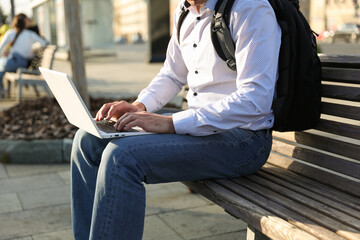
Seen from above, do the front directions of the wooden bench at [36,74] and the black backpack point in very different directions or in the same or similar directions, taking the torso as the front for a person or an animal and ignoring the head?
very different directions

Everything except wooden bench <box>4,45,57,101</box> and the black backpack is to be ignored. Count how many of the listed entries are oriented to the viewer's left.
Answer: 1

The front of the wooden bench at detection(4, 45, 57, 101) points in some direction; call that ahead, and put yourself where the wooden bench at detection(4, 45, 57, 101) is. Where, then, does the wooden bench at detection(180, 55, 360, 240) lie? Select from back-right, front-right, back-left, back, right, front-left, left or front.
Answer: left

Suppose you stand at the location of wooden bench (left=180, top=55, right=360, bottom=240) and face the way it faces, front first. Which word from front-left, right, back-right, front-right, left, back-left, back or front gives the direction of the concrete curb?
right

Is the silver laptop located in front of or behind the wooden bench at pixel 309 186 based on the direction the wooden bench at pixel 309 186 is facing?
in front

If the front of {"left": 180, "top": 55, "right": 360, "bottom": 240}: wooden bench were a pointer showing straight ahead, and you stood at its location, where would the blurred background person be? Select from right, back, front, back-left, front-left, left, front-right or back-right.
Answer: right

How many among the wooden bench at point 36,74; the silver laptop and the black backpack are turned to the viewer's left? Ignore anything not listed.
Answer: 1

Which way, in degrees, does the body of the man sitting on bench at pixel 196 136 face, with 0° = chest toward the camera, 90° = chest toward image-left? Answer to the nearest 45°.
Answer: approximately 45°

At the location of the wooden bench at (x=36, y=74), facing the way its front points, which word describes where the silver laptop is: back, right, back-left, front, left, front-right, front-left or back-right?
left
